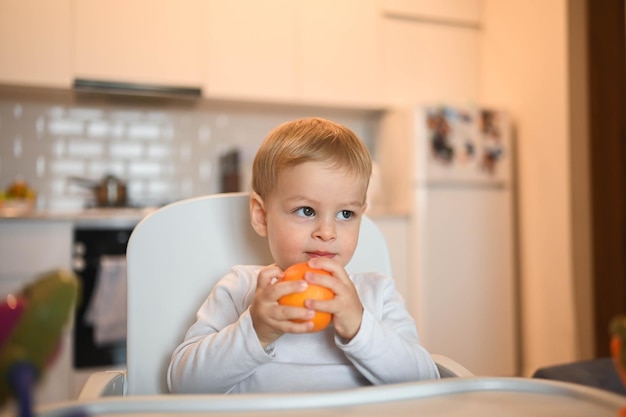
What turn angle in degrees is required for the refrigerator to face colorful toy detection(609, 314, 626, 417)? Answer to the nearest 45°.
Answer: approximately 45° to its right

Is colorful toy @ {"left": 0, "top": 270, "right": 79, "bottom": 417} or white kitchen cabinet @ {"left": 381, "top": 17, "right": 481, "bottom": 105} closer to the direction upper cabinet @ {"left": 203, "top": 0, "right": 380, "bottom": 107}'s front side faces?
the colorful toy

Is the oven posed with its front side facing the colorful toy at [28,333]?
yes

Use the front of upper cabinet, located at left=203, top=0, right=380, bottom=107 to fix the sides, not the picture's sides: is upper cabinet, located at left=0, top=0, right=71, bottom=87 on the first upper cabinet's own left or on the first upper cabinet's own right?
on the first upper cabinet's own right

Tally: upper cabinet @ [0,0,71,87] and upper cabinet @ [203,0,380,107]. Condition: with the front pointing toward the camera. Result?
2

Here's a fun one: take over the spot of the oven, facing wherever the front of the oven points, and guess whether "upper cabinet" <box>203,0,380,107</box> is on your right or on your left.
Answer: on your left
